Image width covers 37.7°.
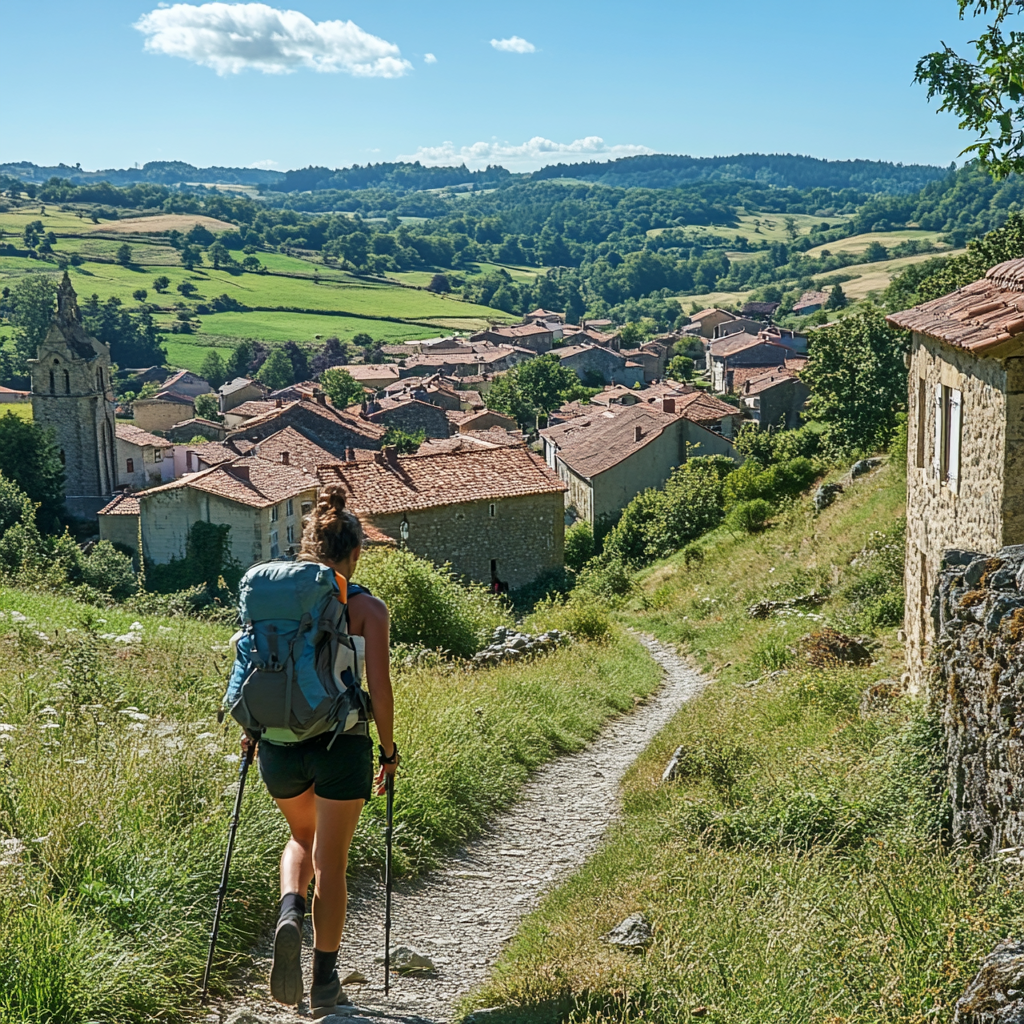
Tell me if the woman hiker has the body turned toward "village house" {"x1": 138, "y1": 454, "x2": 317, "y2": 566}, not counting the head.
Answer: yes

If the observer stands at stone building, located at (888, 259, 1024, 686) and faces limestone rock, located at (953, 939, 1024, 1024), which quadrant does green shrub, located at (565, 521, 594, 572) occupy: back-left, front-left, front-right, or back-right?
back-right

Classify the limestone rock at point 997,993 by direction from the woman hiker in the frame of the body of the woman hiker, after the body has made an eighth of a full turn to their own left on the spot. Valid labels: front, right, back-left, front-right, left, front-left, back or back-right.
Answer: back

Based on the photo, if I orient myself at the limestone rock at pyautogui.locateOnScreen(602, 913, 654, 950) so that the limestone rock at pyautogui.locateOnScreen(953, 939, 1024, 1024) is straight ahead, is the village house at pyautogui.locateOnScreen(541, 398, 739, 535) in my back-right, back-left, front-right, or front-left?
back-left

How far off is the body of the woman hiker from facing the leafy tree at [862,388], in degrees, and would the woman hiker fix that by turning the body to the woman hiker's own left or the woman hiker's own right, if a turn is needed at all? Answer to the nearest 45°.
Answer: approximately 45° to the woman hiker's own right

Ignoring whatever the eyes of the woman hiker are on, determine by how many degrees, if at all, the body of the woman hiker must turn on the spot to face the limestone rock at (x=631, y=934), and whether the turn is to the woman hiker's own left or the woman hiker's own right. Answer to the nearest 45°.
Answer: approximately 90° to the woman hiker's own right

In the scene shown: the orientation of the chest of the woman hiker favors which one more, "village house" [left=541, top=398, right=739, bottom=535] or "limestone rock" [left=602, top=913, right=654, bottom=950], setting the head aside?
the village house

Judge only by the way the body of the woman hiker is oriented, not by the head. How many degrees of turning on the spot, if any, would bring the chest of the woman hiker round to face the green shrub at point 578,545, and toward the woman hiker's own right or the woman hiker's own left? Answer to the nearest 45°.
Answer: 0° — they already face it

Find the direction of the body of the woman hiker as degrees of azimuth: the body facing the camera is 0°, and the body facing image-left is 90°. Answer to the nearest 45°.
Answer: approximately 180°

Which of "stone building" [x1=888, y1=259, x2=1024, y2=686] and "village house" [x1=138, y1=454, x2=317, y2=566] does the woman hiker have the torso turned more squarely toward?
the village house

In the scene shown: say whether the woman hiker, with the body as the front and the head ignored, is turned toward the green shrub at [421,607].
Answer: yes
